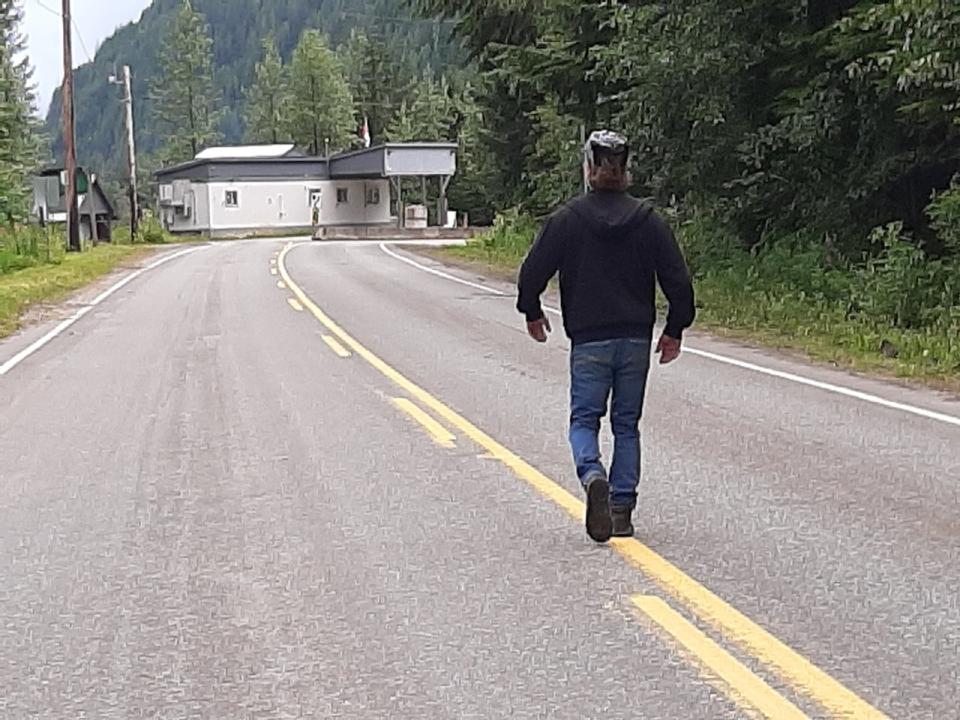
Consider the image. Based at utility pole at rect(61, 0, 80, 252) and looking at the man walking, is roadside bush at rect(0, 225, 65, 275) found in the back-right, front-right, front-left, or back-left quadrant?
front-right

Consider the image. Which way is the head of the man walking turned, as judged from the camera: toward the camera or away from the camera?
away from the camera

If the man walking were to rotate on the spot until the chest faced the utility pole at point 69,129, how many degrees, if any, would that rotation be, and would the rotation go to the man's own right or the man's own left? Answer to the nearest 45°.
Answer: approximately 45° to the man's own left

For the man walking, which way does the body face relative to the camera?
away from the camera

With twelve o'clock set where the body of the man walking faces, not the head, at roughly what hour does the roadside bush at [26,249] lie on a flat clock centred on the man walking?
The roadside bush is roughly at 11 o'clock from the man walking.

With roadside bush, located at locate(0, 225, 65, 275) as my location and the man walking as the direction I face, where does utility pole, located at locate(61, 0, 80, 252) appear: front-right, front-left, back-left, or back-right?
back-left
